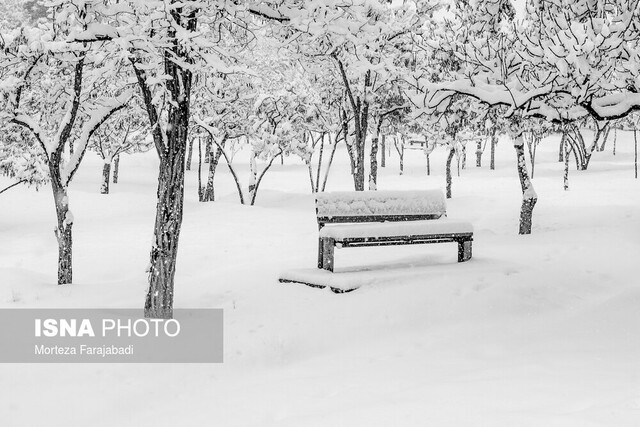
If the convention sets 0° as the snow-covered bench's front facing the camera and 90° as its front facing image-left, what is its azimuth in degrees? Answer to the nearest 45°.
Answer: approximately 315°

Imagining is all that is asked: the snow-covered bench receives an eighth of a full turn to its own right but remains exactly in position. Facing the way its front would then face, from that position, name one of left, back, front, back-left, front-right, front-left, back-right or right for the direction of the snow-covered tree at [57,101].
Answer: right
